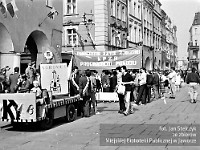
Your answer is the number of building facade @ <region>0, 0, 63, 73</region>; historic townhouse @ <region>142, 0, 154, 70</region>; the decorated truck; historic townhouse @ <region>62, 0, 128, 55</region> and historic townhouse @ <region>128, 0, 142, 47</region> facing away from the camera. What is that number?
0

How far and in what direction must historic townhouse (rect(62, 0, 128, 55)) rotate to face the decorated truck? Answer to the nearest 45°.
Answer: approximately 45° to its right

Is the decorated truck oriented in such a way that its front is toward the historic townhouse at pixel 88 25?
no

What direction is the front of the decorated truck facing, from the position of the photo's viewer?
facing the viewer and to the left of the viewer

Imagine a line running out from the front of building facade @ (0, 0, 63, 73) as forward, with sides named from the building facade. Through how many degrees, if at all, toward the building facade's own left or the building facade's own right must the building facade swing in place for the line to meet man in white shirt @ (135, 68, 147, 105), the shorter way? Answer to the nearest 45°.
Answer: approximately 45° to the building facade's own left

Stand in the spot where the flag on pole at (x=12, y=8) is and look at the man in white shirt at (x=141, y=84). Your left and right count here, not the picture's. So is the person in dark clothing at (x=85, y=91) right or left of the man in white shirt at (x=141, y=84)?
right

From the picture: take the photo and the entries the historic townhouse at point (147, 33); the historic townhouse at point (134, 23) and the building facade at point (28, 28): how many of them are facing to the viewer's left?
0

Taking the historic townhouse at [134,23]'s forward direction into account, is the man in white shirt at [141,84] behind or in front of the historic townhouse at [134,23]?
in front

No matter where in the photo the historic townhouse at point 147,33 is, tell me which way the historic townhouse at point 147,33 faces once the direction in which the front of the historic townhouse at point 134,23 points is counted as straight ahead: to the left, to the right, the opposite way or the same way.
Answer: the same way

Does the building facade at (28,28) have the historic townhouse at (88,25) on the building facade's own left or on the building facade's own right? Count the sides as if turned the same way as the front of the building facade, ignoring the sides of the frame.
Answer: on the building facade's own left

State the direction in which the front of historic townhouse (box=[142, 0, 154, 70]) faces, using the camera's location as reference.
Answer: facing the viewer and to the right of the viewer

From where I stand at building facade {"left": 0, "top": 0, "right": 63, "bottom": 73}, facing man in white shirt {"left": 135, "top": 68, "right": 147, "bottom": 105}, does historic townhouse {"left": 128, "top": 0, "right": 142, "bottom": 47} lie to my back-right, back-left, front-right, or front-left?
front-left

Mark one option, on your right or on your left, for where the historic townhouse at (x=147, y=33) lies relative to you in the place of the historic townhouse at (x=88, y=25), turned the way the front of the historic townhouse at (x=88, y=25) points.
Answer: on your left

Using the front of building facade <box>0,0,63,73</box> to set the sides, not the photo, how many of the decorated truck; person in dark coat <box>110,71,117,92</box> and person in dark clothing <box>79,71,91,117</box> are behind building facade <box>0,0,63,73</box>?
0

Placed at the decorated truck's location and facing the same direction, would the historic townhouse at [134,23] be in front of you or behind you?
behind

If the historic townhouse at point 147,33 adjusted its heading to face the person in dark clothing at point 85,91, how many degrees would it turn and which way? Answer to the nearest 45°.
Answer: approximately 45° to its right
